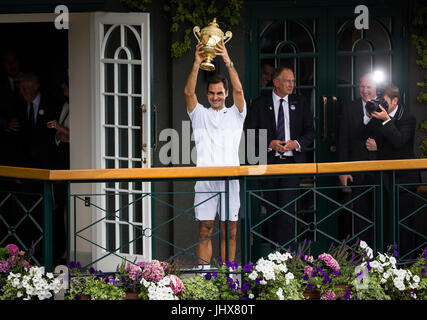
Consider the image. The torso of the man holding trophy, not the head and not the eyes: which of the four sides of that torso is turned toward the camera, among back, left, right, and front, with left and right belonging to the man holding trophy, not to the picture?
front

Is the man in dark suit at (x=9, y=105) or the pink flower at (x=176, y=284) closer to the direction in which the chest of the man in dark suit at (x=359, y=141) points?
the pink flower

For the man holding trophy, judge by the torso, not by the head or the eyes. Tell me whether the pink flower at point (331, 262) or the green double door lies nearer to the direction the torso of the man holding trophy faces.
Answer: the pink flower

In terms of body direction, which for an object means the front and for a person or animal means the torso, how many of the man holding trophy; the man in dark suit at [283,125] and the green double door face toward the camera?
3

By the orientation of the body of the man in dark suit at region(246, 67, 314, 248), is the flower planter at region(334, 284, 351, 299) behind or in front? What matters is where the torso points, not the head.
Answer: in front

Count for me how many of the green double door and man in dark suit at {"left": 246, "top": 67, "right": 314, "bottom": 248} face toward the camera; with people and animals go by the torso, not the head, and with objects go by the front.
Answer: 2

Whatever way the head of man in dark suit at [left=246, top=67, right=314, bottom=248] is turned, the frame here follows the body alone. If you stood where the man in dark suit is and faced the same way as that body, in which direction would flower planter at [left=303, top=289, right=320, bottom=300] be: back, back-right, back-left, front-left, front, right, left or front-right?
front

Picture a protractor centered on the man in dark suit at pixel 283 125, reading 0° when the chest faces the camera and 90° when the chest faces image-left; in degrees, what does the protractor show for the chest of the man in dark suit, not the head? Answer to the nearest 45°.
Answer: approximately 0°

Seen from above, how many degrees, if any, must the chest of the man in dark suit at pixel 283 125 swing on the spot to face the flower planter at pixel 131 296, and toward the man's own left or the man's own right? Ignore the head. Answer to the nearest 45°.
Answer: approximately 45° to the man's own right

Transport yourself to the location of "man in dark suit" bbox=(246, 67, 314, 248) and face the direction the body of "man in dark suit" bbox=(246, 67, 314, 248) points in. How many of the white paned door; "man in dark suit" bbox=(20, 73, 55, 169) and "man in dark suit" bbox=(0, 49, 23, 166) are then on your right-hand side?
3

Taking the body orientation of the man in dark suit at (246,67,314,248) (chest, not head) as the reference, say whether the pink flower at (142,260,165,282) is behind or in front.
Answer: in front

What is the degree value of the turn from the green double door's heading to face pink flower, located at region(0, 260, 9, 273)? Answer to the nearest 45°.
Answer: approximately 45° to its right
